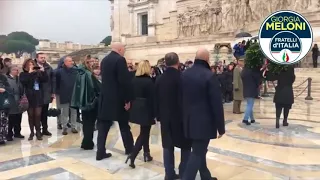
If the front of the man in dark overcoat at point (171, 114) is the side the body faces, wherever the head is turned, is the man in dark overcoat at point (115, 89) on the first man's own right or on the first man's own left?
on the first man's own left

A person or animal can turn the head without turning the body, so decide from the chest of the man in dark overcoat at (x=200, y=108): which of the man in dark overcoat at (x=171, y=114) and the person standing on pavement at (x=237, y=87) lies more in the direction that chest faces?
the person standing on pavement

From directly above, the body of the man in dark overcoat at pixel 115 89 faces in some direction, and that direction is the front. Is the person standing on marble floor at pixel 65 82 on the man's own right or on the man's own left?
on the man's own left

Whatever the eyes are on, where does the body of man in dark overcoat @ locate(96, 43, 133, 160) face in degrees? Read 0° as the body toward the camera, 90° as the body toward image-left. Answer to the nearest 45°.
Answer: approximately 225°

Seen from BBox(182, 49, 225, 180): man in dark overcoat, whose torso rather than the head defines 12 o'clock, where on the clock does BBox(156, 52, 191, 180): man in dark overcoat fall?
BBox(156, 52, 191, 180): man in dark overcoat is roughly at 9 o'clock from BBox(182, 49, 225, 180): man in dark overcoat.

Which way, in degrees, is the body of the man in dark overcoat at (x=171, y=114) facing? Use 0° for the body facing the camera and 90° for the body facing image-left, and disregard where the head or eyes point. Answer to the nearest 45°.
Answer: approximately 225°
